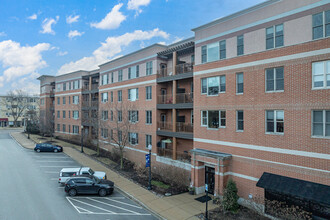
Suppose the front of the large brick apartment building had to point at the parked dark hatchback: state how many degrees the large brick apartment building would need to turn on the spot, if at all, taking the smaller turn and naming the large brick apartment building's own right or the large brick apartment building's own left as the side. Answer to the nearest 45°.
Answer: approximately 90° to the large brick apartment building's own right

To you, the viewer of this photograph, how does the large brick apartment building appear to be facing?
facing the viewer and to the left of the viewer

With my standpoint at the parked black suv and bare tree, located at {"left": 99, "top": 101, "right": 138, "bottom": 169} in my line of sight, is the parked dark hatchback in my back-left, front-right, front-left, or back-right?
front-left
